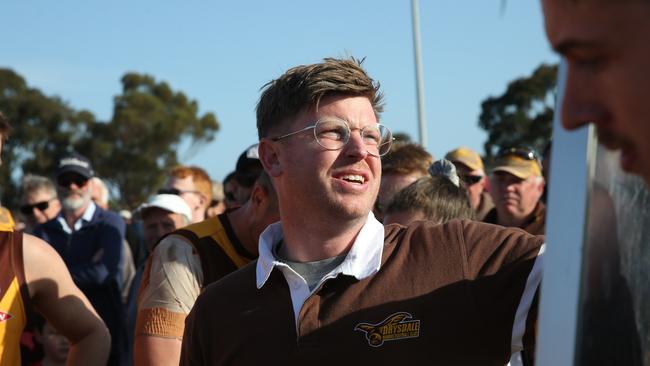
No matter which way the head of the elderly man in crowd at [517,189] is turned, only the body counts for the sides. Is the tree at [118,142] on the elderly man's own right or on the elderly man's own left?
on the elderly man's own right

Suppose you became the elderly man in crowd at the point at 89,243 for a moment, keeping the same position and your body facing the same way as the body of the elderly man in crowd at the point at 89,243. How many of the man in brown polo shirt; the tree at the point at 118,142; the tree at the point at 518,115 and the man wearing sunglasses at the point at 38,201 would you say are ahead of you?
1

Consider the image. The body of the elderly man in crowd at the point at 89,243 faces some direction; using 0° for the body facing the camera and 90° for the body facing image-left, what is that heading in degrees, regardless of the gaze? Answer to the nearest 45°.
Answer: approximately 0°

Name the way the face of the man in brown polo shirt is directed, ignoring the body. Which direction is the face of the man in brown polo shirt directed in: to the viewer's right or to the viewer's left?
to the viewer's right

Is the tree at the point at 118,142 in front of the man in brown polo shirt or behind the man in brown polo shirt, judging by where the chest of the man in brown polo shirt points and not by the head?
behind

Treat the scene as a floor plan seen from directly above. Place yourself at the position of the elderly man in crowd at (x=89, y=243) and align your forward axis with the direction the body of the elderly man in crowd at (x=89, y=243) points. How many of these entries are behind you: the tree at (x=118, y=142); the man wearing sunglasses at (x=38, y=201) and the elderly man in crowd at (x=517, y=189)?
2

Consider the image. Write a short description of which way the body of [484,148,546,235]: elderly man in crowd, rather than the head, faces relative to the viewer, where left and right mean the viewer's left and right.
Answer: facing the viewer and to the left of the viewer

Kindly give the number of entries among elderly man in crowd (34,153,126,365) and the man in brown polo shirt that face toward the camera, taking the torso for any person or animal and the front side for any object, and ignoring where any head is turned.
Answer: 2

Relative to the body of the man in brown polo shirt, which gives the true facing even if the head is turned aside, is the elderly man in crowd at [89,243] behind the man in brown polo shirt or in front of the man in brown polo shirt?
behind
